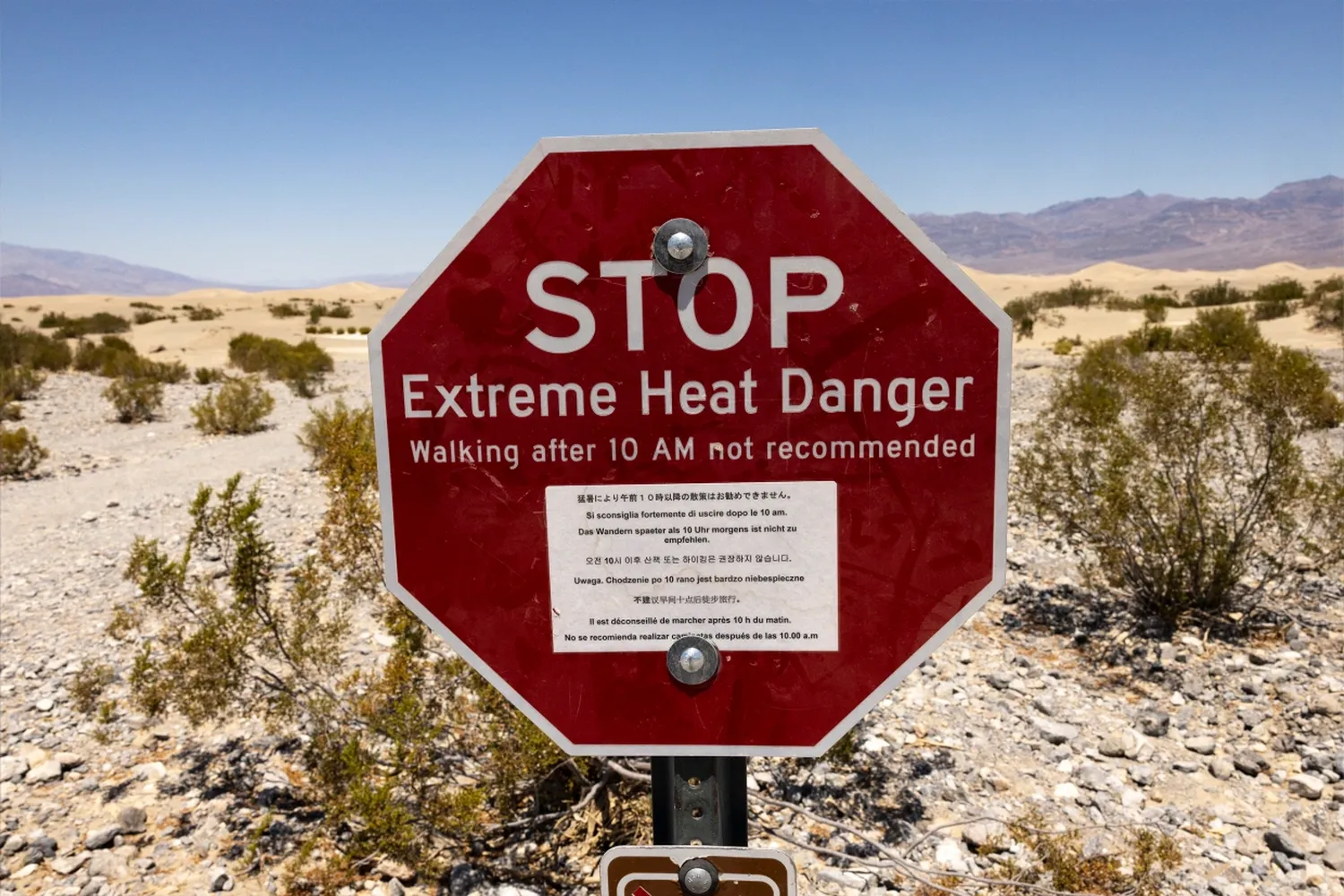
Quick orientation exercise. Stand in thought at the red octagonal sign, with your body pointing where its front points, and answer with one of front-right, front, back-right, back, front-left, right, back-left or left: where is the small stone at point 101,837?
back-right

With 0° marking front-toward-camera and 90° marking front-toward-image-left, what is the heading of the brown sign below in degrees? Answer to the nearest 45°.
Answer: approximately 0°

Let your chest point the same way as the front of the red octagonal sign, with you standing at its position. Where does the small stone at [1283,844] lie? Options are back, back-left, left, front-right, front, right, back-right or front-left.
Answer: back-left

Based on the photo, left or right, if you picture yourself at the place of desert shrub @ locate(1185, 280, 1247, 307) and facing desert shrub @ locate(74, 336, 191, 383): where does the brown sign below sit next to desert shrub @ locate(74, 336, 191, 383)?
left

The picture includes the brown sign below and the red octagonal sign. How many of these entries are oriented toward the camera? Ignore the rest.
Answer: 2

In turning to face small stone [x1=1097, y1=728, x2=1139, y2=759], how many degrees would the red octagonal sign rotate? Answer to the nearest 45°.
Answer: approximately 135° to its left

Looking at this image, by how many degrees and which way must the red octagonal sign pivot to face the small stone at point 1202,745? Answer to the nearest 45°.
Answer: approximately 135° to its left

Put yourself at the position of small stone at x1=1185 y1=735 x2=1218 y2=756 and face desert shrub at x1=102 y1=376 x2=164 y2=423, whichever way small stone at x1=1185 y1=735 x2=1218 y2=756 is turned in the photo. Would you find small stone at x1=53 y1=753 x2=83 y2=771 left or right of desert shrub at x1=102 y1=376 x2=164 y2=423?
left

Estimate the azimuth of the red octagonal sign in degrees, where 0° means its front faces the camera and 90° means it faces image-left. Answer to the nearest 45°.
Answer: approximately 0°
